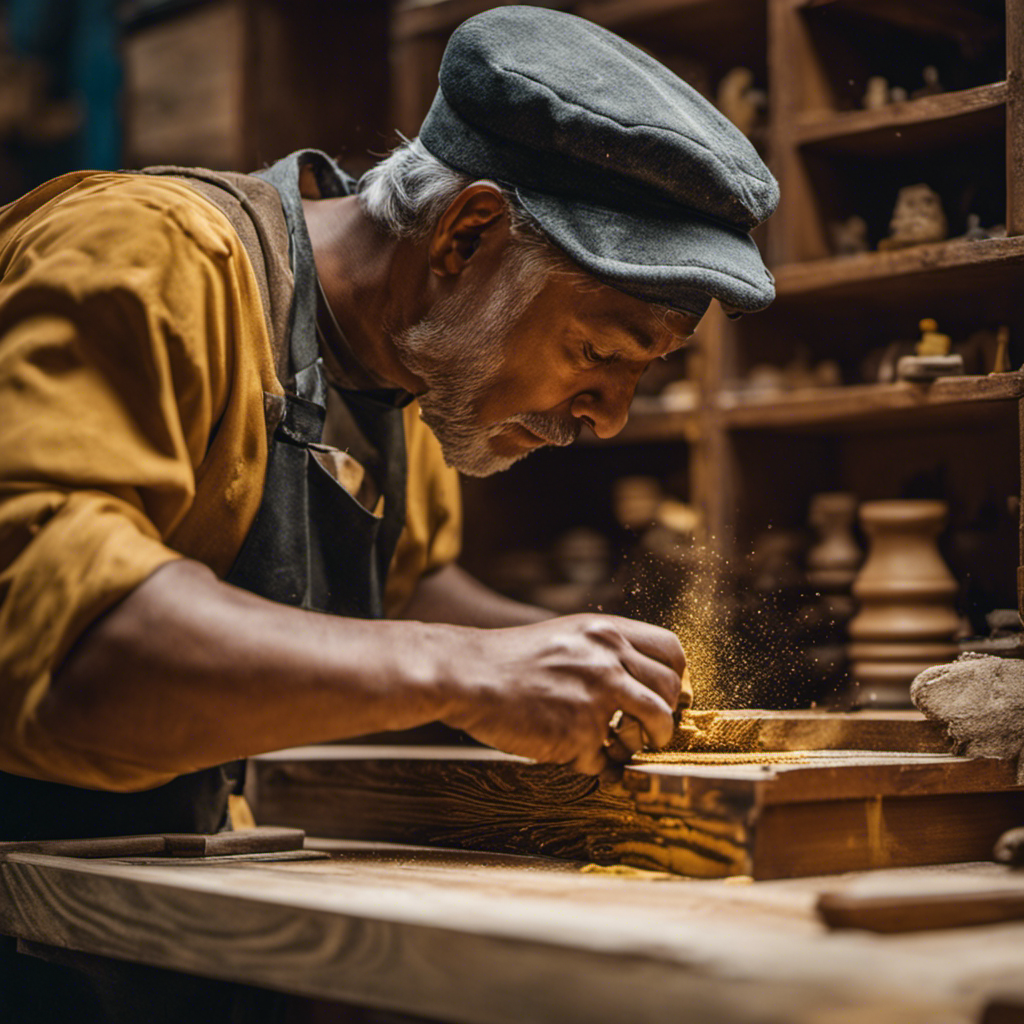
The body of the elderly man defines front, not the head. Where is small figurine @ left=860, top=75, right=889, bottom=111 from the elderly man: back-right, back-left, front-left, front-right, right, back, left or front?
front-left

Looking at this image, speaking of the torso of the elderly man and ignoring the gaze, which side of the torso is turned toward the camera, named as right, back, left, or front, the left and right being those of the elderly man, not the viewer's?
right

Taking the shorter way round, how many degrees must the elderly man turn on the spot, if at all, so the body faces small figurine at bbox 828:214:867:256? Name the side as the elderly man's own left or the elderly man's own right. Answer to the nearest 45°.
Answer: approximately 45° to the elderly man's own left

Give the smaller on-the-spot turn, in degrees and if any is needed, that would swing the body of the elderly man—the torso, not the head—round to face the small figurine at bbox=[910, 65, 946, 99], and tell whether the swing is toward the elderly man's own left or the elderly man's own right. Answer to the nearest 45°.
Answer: approximately 45° to the elderly man's own left

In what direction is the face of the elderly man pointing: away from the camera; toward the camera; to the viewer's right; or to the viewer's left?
to the viewer's right

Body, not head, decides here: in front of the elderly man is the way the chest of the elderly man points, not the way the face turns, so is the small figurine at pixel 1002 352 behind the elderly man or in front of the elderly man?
in front
